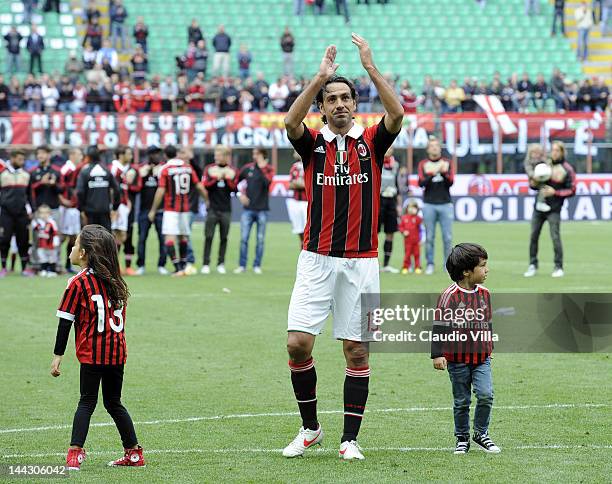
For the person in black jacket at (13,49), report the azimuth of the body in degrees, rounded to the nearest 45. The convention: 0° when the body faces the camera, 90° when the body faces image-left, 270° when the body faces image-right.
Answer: approximately 0°

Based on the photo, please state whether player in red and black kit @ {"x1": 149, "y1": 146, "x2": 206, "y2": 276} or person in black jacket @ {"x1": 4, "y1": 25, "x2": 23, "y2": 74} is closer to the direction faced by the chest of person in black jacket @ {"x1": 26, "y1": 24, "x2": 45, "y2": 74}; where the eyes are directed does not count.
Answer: the player in red and black kit

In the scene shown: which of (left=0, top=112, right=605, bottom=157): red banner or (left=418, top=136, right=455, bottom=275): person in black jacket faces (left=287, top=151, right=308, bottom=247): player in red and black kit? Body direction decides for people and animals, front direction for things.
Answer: the red banner

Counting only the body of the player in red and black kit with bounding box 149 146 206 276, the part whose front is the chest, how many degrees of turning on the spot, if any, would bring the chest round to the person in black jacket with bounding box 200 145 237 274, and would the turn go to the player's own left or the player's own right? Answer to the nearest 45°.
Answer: approximately 45° to the player's own right

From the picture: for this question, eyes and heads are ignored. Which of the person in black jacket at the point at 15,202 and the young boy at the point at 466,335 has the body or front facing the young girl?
the person in black jacket

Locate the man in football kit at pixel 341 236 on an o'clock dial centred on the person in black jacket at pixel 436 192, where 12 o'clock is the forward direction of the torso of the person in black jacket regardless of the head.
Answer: The man in football kit is roughly at 12 o'clock from the person in black jacket.

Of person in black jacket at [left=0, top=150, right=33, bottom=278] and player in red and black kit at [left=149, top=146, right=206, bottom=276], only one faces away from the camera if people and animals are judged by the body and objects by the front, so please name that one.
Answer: the player in red and black kit

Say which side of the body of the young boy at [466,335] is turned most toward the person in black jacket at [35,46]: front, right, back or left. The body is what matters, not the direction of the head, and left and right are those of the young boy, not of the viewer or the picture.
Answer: back

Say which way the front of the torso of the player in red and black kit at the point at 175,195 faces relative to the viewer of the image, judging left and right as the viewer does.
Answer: facing away from the viewer

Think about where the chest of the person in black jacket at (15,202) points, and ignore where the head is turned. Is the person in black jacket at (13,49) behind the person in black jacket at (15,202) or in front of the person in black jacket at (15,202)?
behind

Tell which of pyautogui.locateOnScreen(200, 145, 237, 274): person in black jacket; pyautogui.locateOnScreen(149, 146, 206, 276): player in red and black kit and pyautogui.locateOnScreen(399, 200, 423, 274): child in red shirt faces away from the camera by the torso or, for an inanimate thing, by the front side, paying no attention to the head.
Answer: the player in red and black kit

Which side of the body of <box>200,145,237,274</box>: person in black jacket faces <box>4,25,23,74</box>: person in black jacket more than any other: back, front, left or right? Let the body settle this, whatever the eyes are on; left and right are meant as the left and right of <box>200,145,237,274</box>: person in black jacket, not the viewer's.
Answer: back

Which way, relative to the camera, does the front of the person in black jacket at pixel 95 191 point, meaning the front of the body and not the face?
away from the camera
